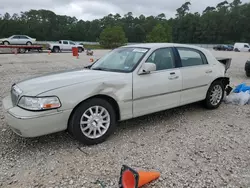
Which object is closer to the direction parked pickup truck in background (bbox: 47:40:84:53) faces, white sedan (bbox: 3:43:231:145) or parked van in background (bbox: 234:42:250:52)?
the parked van in background

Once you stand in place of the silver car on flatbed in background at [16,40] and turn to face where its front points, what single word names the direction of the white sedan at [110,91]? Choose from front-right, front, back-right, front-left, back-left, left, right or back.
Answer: left

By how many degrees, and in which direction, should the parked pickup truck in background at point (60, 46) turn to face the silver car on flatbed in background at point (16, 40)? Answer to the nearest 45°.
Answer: approximately 180°

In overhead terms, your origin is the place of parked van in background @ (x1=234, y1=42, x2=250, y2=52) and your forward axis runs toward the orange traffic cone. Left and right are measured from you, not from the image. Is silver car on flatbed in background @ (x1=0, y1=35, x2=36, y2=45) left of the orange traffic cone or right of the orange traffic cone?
right

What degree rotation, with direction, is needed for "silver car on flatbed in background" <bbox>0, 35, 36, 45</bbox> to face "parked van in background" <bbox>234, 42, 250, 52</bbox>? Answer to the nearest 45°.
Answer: approximately 180°

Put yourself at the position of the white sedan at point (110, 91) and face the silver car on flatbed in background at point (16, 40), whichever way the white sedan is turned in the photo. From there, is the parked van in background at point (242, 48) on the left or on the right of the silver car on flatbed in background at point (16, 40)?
right

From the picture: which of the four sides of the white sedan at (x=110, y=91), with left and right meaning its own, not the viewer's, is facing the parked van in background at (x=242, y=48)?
back

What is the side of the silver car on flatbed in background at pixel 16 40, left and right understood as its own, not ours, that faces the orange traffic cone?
left

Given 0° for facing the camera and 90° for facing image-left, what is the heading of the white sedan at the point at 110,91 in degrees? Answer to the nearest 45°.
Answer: approximately 45°

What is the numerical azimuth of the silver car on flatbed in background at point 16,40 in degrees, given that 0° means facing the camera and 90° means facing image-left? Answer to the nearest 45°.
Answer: approximately 90°

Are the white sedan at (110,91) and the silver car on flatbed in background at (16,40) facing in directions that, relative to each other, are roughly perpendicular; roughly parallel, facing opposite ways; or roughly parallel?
roughly parallel

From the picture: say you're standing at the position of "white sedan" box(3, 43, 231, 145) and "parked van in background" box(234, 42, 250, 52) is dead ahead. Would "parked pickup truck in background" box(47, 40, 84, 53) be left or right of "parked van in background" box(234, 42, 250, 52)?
left

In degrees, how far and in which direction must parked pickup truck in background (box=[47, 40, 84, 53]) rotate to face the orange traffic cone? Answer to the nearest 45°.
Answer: approximately 90° to its right

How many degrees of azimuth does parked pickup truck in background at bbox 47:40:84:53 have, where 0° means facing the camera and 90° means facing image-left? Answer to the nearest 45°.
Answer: approximately 270°
